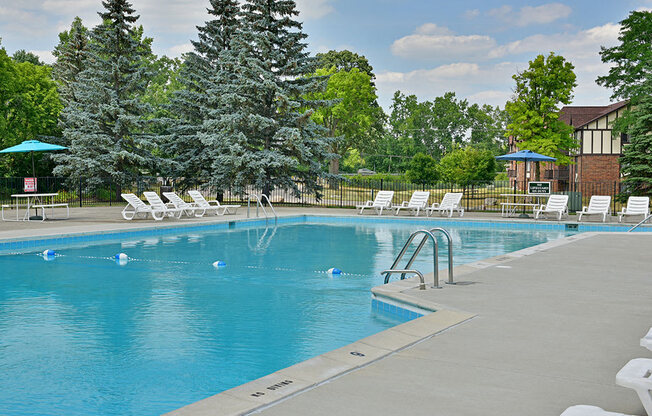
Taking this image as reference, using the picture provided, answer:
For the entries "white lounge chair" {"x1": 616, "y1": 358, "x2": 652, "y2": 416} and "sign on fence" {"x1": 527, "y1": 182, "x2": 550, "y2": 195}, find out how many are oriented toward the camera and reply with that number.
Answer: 1

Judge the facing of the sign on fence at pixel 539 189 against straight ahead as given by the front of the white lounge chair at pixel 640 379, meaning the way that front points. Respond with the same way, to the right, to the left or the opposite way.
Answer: to the left

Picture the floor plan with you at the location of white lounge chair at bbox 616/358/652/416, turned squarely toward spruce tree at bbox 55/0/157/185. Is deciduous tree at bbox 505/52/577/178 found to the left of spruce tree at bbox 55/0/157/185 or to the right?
right

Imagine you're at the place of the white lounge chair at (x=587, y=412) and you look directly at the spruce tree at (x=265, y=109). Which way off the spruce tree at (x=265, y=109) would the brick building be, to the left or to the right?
right

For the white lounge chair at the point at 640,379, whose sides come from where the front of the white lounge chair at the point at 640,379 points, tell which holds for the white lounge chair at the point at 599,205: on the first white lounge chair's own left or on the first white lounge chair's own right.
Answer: on the first white lounge chair's own right

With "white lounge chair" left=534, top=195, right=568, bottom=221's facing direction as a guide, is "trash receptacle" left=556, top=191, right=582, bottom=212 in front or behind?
behind

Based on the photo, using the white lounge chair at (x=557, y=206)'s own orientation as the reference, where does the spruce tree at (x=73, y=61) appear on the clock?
The spruce tree is roughly at 2 o'clock from the white lounge chair.

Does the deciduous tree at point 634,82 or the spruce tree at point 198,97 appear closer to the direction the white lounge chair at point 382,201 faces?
the spruce tree

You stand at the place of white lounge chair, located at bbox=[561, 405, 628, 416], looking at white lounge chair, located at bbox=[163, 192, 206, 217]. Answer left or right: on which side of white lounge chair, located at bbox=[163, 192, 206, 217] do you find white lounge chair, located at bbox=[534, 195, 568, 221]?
right

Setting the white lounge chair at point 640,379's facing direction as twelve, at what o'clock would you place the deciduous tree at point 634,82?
The deciduous tree is roughly at 3 o'clock from the white lounge chair.

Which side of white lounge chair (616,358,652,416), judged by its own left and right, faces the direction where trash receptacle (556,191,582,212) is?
right

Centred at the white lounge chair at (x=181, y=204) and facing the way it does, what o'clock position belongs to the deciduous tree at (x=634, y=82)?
The deciduous tree is roughly at 10 o'clock from the white lounge chair.

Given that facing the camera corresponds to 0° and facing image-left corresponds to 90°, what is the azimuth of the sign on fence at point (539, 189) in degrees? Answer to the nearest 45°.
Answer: approximately 0°

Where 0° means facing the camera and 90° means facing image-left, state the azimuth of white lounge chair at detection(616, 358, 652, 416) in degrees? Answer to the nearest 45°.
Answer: approximately 90°

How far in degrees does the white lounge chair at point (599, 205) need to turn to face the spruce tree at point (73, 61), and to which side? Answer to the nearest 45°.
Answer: approximately 45° to its right

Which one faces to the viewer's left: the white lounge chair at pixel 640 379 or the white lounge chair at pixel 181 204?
the white lounge chair at pixel 640 379

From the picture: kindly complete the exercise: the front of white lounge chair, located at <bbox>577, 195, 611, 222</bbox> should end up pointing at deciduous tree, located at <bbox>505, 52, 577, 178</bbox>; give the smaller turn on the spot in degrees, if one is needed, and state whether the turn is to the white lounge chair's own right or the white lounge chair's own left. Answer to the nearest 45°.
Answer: approximately 135° to the white lounge chair's own right
